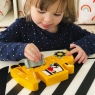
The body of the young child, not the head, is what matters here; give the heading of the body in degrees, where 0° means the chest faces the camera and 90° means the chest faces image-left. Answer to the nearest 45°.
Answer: approximately 0°
